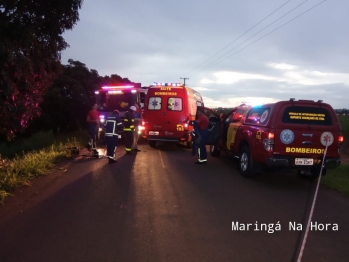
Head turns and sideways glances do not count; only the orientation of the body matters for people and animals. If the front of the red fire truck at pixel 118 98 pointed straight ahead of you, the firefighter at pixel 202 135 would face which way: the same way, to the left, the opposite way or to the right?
to the right

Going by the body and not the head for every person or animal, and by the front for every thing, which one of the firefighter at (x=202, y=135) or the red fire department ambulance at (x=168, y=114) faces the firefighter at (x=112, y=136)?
the firefighter at (x=202, y=135)

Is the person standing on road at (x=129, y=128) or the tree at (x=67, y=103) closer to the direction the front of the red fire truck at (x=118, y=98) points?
the person standing on road

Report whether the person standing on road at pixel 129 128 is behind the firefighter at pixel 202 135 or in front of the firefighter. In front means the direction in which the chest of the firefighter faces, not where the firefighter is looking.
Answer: in front

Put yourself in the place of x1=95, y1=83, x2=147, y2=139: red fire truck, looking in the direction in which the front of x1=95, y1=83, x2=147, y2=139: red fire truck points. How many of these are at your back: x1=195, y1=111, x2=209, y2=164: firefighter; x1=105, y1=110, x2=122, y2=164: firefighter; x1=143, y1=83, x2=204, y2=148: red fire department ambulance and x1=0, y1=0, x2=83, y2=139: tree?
0

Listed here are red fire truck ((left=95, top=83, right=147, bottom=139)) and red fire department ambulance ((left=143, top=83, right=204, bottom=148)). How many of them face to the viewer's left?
0

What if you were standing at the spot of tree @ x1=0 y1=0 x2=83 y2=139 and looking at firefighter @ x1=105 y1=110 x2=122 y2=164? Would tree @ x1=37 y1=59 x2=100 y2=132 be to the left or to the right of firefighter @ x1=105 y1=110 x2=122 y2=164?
left

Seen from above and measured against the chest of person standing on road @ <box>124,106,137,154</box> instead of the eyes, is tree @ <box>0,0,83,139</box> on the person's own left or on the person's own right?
on the person's own right

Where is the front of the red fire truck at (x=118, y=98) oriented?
toward the camera

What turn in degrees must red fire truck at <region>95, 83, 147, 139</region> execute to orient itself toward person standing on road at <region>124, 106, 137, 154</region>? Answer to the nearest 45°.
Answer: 0° — it already faces them

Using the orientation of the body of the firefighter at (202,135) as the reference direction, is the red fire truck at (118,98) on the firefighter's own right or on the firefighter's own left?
on the firefighter's own right

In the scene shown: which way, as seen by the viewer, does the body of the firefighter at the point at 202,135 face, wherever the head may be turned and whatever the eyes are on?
to the viewer's left
